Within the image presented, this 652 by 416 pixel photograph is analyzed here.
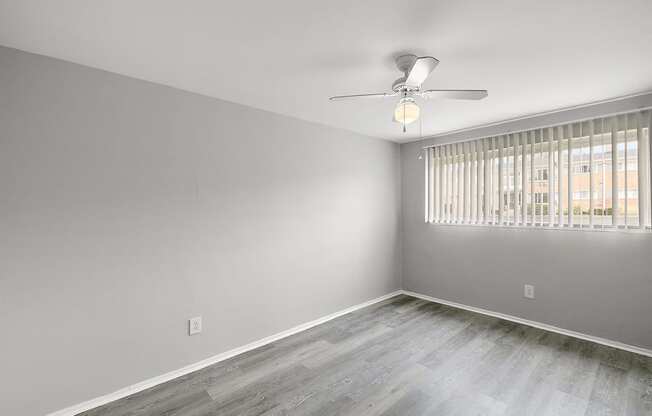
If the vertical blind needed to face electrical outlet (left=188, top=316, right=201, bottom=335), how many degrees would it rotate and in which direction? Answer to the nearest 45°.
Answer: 0° — it already faces it

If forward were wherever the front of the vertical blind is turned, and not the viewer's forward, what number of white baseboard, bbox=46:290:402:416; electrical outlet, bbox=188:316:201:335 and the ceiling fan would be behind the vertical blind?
0

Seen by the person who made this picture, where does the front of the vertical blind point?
facing the viewer and to the left of the viewer

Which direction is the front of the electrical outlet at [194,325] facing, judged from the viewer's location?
facing the viewer and to the right of the viewer

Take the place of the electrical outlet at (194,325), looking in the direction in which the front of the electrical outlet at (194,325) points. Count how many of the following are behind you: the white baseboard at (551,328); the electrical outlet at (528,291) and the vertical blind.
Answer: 0

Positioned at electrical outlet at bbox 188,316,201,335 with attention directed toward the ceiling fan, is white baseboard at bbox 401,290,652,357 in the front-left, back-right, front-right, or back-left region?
front-left

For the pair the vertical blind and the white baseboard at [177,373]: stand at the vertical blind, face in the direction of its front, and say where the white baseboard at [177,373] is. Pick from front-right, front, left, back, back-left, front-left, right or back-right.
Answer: front

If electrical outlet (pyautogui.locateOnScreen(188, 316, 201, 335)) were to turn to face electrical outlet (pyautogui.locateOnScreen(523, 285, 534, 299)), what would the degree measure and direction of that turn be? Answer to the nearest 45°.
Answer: approximately 45° to its left

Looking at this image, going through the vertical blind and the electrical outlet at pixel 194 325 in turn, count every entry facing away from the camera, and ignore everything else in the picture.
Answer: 0
